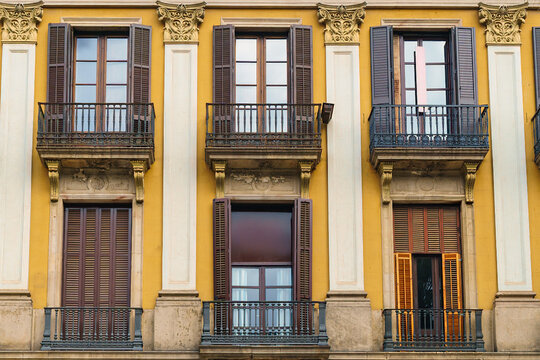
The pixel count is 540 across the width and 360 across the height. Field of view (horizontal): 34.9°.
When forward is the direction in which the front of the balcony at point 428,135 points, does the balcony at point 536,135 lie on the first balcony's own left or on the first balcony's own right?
on the first balcony's own left

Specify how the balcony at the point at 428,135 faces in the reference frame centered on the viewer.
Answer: facing the viewer

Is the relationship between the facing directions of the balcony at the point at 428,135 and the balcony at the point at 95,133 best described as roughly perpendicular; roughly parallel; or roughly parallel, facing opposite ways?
roughly parallel

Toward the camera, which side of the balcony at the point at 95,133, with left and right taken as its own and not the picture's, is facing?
front

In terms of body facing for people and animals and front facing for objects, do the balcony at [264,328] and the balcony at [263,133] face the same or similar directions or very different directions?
same or similar directions

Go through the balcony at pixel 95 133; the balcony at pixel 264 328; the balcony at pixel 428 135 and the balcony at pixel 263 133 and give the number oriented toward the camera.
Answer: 4

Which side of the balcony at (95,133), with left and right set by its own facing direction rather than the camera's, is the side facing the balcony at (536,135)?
left

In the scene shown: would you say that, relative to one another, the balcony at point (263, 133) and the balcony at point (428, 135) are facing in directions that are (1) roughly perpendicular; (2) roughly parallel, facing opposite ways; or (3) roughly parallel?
roughly parallel

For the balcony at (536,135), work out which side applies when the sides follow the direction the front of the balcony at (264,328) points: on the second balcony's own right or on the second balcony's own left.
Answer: on the second balcony's own left

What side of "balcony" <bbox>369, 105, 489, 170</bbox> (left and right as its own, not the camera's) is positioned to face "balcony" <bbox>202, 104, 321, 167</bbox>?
right

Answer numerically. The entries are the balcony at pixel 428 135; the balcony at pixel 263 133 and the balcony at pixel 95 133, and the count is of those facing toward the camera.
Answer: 3

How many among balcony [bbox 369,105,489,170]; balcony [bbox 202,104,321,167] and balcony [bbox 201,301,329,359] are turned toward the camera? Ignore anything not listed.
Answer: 3

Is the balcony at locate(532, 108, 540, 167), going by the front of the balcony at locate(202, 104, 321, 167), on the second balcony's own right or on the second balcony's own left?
on the second balcony's own left

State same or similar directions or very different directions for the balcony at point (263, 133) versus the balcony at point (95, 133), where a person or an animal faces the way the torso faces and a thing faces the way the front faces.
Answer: same or similar directions
